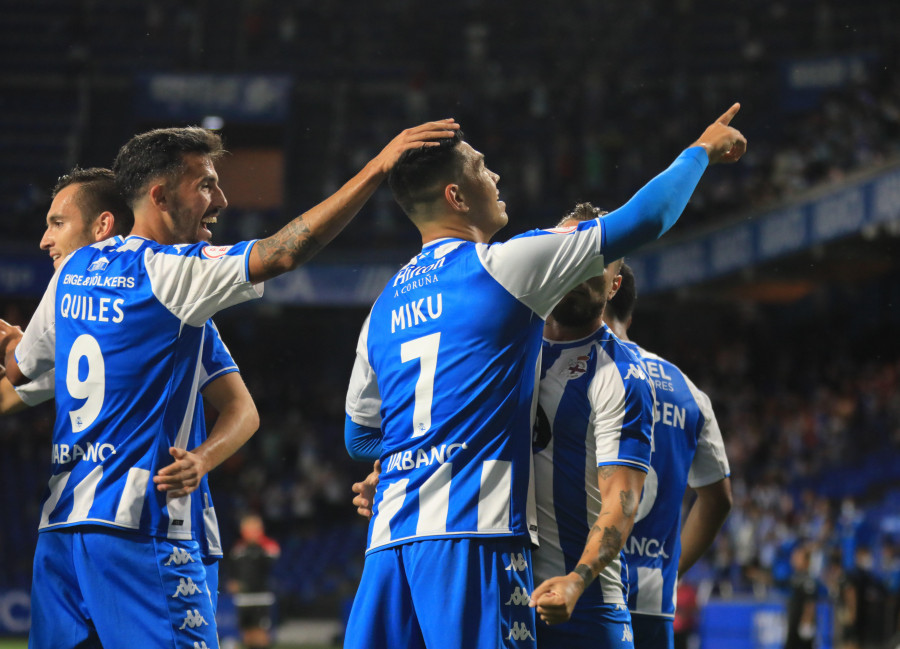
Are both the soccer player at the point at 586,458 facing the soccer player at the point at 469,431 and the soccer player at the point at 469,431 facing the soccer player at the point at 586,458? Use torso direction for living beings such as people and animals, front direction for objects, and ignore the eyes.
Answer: yes

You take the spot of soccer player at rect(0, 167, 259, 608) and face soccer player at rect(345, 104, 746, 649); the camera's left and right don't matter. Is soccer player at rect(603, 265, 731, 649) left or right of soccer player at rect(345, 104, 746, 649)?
left

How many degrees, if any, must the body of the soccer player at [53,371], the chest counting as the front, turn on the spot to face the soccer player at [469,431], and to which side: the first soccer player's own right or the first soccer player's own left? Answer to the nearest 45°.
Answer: approximately 90° to the first soccer player's own left

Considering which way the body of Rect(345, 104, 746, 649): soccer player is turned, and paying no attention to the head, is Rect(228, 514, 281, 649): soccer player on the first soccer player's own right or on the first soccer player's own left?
on the first soccer player's own left

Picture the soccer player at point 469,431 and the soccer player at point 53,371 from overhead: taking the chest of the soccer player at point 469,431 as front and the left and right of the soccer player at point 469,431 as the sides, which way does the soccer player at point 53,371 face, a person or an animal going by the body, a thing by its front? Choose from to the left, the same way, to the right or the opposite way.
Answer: the opposite way

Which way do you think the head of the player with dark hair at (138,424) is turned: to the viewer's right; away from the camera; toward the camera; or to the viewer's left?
to the viewer's right

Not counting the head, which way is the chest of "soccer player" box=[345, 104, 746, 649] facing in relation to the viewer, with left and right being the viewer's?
facing away from the viewer and to the right of the viewer
